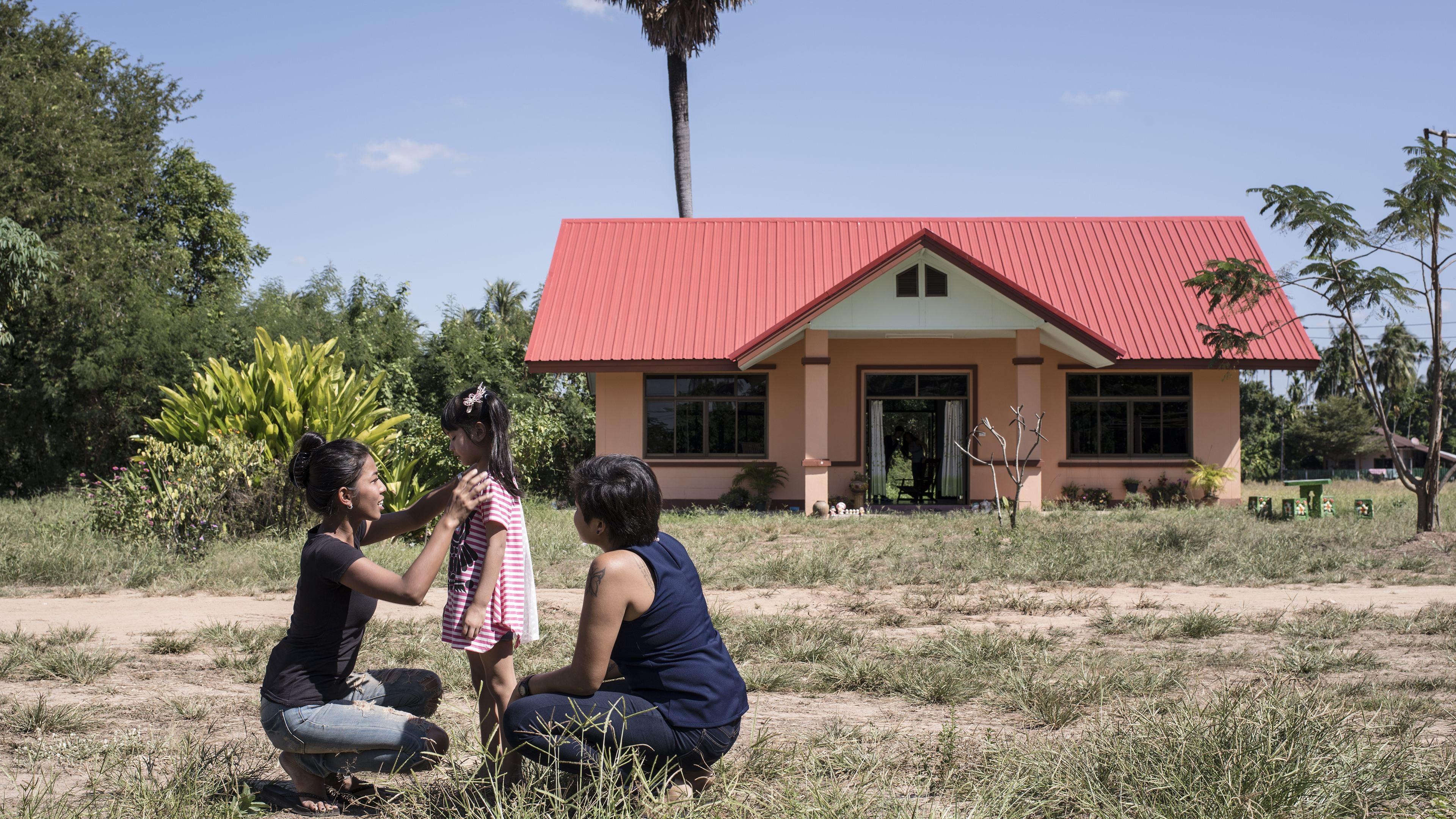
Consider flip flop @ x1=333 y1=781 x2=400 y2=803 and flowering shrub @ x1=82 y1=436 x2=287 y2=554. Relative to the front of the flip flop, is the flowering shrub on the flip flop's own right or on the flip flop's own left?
on the flip flop's own left

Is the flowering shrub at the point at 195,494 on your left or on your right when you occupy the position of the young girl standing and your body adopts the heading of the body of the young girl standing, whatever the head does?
on your right

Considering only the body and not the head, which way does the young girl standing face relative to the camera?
to the viewer's left

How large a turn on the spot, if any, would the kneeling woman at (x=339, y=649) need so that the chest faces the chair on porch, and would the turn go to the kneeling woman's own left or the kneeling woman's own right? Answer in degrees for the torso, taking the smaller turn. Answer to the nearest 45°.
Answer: approximately 45° to the kneeling woman's own left

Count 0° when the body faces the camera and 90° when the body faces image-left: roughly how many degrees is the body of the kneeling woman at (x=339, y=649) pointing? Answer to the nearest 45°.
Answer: approximately 270°

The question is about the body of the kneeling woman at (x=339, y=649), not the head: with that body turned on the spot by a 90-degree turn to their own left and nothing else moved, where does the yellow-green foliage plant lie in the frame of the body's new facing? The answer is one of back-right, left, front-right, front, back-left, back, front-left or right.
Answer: front

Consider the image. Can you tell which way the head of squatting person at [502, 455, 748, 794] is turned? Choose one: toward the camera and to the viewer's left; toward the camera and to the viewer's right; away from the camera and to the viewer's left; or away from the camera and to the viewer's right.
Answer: away from the camera and to the viewer's left

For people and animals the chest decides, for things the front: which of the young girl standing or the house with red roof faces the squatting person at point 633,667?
the house with red roof

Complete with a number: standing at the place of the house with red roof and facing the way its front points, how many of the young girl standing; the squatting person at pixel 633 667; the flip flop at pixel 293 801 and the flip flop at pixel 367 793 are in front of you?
4

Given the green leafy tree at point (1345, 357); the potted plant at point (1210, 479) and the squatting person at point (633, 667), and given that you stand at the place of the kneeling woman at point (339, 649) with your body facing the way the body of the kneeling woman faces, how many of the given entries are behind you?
0

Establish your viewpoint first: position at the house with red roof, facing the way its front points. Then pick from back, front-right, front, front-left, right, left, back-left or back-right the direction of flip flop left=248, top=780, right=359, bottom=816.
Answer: front

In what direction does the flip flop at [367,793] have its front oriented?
to the viewer's right

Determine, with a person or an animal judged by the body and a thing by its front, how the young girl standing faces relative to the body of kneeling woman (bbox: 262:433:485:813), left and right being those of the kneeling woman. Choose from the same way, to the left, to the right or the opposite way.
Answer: the opposite way
